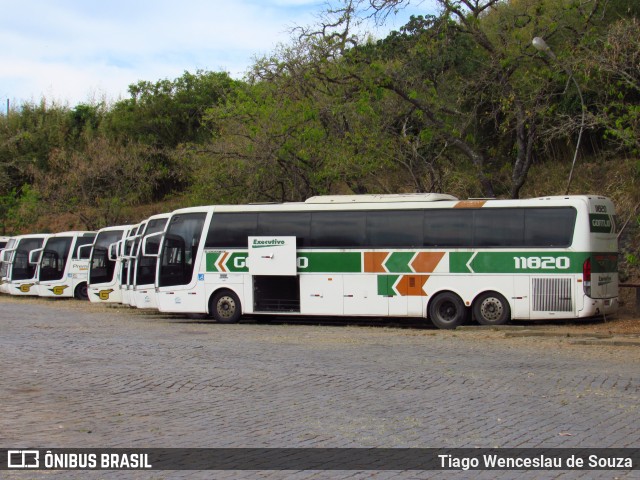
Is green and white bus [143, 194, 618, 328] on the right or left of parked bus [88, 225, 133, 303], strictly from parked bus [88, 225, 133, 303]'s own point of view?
on its left

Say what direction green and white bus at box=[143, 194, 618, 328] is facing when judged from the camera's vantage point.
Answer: facing to the left of the viewer

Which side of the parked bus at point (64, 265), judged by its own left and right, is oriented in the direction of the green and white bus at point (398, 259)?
left

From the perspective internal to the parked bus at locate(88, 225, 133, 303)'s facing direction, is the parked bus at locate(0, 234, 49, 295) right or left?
on its right

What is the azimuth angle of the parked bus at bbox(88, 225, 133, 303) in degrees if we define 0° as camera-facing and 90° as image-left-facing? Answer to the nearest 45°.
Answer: approximately 45°

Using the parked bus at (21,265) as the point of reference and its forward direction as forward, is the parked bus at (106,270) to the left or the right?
on its left
